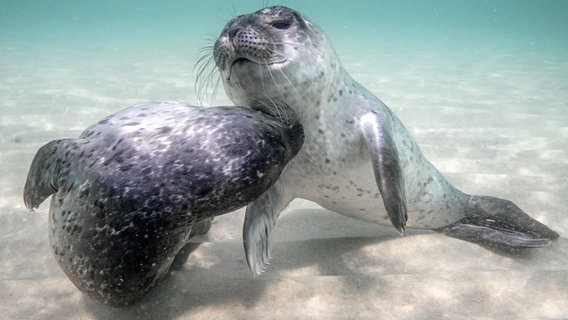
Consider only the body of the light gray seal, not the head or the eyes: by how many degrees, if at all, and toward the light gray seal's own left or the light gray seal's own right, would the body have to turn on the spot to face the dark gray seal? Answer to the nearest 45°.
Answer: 0° — it already faces it

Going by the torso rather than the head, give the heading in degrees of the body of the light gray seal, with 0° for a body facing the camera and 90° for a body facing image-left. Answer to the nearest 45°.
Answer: approximately 45°
